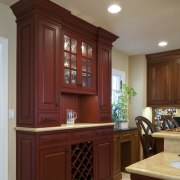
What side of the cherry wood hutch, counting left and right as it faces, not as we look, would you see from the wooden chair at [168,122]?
left

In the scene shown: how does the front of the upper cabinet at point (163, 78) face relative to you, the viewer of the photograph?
facing the viewer and to the left of the viewer

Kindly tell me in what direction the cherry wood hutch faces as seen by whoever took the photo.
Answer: facing the viewer and to the right of the viewer

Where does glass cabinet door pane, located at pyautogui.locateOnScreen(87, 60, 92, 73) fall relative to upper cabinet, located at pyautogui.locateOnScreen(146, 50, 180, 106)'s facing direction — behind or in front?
in front

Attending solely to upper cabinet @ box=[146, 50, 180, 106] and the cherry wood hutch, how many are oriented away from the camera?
0
